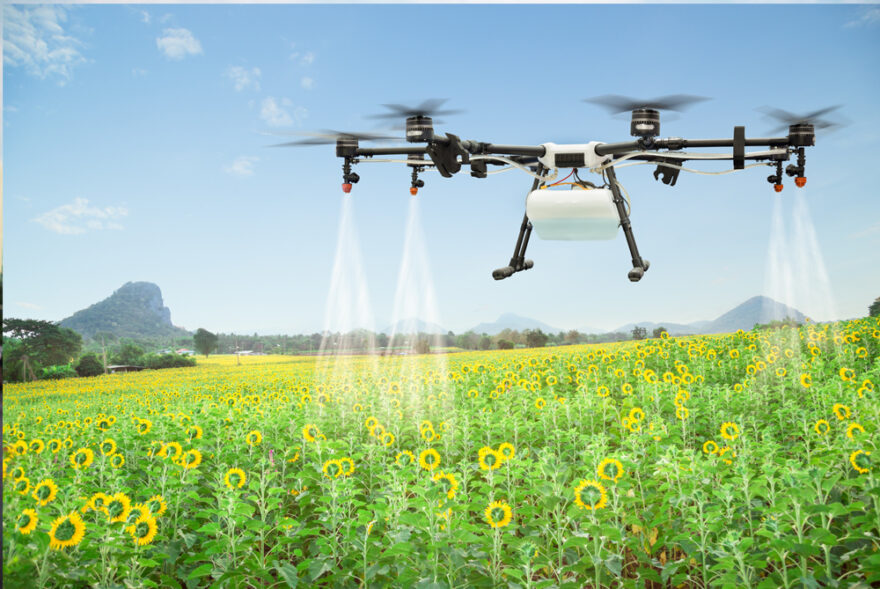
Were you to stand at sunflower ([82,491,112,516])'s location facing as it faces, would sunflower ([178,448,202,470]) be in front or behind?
behind

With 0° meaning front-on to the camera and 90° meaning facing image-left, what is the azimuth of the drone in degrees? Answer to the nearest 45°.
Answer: approximately 0°

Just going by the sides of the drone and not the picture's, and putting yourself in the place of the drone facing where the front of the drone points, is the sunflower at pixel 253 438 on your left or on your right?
on your right

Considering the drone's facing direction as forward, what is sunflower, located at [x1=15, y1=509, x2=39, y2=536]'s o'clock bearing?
The sunflower is roughly at 2 o'clock from the drone.

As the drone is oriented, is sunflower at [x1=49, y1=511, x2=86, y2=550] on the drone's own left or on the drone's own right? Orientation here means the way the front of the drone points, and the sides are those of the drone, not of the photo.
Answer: on the drone's own right

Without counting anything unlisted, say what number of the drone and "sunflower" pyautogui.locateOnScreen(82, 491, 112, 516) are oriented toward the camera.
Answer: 2

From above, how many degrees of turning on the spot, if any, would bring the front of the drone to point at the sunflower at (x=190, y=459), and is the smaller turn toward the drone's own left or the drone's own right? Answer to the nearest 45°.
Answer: approximately 90° to the drone's own right

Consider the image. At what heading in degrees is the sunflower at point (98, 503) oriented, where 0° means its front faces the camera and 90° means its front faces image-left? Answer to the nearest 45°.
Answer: approximately 0°
